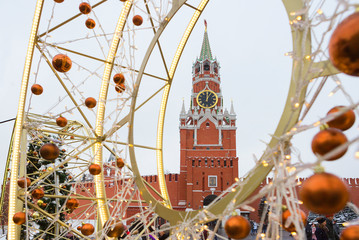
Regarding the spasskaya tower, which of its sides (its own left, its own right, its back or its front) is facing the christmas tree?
front

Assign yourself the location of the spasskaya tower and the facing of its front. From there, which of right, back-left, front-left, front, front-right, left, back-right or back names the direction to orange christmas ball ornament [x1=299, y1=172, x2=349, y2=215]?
front

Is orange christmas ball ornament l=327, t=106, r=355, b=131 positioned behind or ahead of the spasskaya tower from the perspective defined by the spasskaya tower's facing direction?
ahead

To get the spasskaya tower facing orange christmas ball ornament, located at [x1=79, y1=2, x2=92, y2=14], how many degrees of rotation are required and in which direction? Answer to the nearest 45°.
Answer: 0° — it already faces it

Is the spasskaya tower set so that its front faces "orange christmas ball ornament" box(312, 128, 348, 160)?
yes

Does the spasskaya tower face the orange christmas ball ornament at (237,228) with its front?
yes

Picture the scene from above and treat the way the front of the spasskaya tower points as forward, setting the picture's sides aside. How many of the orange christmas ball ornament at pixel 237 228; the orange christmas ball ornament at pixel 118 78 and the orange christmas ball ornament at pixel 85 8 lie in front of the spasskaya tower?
3

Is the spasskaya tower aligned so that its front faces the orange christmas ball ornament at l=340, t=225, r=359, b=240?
yes

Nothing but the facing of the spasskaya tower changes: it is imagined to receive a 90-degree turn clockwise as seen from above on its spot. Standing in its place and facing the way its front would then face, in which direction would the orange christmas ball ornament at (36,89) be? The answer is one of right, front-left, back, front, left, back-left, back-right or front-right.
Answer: left

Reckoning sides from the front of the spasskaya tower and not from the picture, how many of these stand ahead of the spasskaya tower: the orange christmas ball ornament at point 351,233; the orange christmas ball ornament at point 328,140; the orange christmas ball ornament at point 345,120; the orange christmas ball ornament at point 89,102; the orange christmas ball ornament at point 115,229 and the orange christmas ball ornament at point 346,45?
6

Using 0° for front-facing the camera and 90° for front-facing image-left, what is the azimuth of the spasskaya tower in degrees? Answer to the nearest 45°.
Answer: approximately 0°

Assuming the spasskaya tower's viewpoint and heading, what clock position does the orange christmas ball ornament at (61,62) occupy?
The orange christmas ball ornament is roughly at 12 o'clock from the spasskaya tower.

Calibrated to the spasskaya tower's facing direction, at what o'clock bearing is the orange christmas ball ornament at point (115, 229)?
The orange christmas ball ornament is roughly at 12 o'clock from the spasskaya tower.
